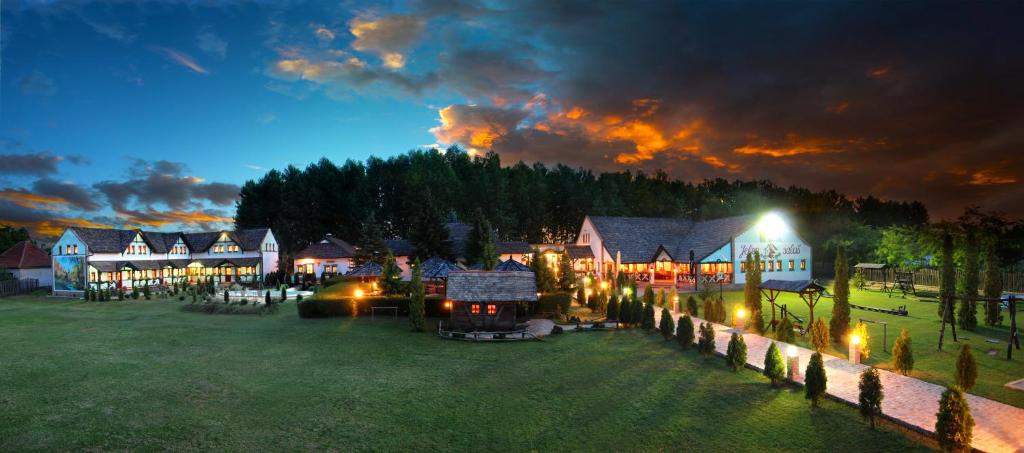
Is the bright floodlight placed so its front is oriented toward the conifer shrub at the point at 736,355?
yes

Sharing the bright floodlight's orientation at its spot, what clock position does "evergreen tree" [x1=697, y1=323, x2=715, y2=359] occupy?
The evergreen tree is roughly at 12 o'clock from the bright floodlight.

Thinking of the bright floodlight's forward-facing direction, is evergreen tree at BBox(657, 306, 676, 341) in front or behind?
in front

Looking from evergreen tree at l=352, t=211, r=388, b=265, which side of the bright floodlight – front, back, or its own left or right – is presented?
right

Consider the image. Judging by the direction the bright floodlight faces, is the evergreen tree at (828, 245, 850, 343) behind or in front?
in front

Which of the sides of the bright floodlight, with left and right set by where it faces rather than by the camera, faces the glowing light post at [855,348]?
front

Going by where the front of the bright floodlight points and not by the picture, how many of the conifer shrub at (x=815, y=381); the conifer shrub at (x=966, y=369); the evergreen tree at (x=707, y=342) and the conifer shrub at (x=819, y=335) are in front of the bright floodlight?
4

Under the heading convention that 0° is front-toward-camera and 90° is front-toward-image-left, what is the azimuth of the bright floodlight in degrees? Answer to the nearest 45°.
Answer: approximately 0°

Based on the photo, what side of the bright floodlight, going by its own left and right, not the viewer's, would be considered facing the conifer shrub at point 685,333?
front

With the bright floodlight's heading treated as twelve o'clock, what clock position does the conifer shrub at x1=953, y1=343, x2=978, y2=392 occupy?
The conifer shrub is roughly at 12 o'clock from the bright floodlight.
